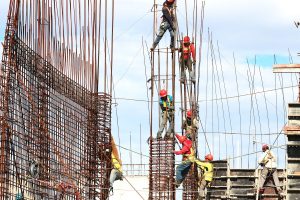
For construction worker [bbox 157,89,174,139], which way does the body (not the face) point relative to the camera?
toward the camera

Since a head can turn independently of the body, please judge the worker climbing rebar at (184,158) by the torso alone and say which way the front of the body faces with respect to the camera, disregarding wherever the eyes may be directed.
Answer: to the viewer's left

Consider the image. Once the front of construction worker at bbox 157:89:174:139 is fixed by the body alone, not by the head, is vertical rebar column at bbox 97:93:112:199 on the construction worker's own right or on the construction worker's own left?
on the construction worker's own right

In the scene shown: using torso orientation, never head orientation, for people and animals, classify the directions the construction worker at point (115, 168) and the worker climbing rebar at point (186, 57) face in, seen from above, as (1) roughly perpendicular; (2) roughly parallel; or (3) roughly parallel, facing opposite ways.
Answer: roughly perpendicular

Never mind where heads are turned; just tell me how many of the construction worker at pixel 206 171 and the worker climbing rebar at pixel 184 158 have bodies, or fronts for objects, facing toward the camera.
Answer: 0

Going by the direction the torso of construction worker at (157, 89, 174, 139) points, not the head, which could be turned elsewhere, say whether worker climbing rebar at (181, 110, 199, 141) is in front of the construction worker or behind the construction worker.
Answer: behind

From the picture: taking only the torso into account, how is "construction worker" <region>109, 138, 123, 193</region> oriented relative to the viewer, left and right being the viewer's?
facing to the left of the viewer

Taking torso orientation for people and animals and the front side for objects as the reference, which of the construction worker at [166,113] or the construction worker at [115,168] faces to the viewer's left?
the construction worker at [115,168]

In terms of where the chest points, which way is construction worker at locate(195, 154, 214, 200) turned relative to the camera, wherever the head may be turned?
to the viewer's left
